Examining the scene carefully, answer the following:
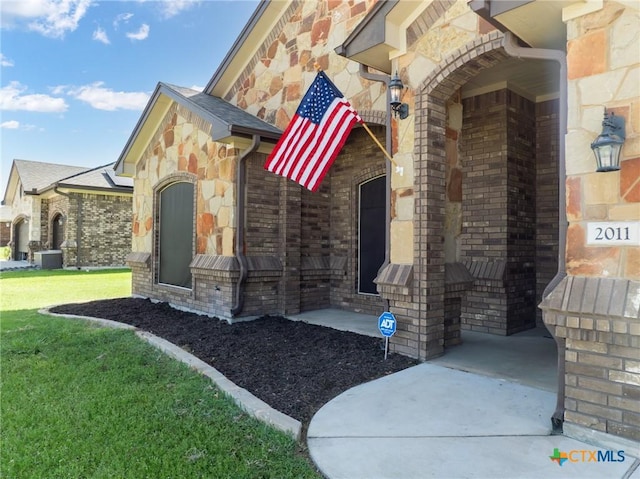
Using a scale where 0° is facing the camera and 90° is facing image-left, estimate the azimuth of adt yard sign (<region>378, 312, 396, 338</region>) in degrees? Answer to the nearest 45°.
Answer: approximately 0°

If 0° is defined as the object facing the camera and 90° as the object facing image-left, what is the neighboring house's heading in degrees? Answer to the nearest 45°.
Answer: approximately 45°

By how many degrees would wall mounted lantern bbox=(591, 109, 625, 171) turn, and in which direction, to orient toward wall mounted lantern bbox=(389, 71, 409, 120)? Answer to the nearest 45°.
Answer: approximately 90° to its right

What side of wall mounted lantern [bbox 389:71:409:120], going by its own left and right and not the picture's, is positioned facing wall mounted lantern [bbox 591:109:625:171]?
left

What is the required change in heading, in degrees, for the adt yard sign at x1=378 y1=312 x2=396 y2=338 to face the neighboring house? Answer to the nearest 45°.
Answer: approximately 135° to its right
